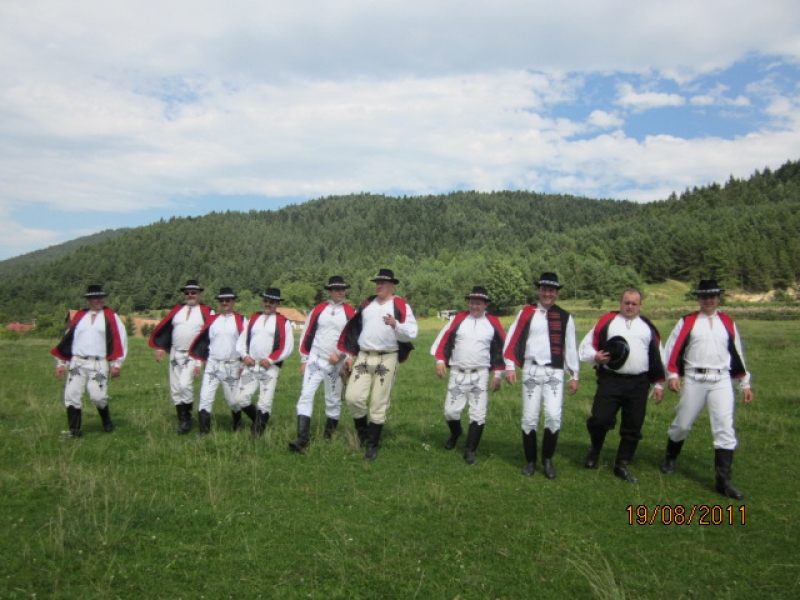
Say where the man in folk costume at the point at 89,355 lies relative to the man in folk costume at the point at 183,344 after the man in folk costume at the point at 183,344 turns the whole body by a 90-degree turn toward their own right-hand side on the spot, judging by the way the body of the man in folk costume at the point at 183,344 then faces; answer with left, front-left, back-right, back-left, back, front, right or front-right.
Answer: front

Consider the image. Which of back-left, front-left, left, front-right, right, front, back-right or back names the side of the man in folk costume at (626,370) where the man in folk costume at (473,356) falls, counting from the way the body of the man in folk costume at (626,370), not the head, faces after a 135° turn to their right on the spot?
front-left

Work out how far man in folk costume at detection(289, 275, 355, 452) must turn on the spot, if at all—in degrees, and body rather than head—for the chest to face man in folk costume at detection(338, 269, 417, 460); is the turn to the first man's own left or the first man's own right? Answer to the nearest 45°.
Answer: approximately 45° to the first man's own left

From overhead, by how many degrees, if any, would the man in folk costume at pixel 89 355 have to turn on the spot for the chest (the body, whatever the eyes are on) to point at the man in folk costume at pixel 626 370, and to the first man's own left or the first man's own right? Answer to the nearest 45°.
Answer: approximately 45° to the first man's own left

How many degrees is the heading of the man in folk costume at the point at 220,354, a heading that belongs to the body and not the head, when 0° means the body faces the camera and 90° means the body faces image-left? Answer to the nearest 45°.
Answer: approximately 0°

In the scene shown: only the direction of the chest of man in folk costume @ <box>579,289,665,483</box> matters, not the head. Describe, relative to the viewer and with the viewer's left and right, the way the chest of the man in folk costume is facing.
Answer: facing the viewer

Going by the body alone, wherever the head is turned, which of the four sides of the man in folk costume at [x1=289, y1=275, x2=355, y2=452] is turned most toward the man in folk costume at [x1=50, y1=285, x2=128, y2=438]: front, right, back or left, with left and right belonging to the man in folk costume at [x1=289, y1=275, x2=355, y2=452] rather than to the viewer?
right

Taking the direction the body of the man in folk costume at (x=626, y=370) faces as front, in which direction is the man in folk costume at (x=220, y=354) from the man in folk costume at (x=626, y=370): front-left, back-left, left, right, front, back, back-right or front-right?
right
